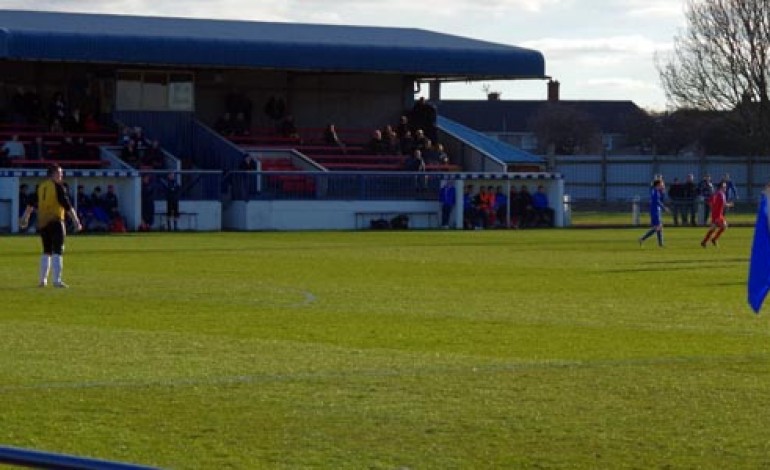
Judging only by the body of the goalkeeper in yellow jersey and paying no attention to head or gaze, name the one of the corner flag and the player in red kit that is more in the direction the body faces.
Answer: the player in red kit

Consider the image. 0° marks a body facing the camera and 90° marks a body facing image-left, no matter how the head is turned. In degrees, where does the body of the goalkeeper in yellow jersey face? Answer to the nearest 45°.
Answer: approximately 225°
